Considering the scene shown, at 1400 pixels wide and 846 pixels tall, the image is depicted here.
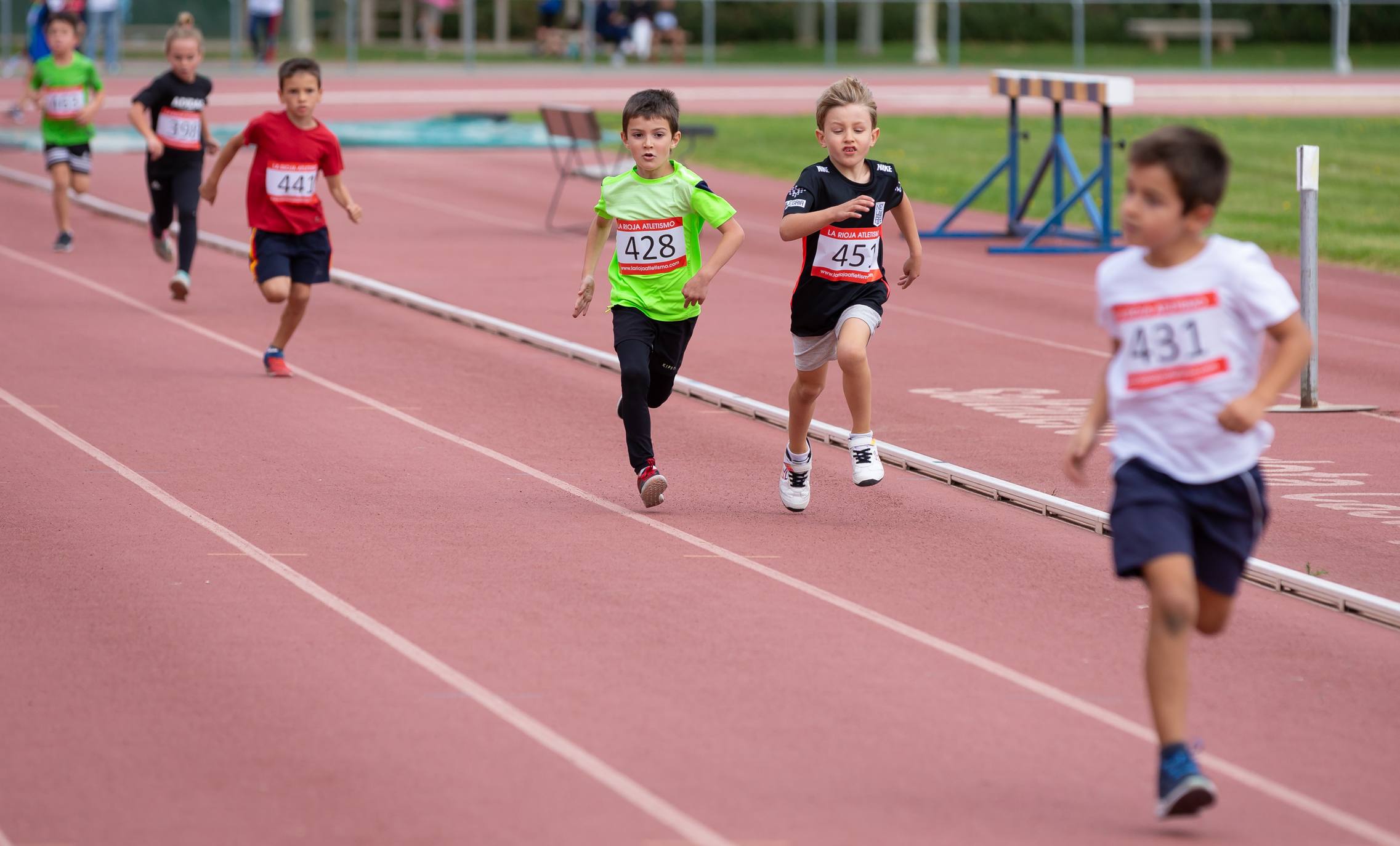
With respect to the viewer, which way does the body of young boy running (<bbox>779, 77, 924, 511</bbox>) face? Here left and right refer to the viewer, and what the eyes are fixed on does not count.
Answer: facing the viewer

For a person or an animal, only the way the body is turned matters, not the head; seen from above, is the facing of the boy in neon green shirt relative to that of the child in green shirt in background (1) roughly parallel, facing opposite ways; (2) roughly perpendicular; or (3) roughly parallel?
roughly parallel

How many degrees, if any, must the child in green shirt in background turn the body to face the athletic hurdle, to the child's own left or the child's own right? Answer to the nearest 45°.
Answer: approximately 90° to the child's own left

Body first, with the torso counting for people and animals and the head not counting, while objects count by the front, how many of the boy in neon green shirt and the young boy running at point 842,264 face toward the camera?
2

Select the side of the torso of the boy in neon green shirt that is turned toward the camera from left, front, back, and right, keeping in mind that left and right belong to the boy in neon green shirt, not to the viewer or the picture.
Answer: front

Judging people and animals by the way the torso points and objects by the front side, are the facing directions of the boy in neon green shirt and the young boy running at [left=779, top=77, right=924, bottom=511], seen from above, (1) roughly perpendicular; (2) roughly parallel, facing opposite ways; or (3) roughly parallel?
roughly parallel

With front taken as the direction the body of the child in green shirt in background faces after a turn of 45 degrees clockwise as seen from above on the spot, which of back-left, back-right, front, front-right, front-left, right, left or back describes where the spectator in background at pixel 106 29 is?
back-right

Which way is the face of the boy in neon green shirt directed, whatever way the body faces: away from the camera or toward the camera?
toward the camera

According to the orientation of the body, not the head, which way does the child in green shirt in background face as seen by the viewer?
toward the camera

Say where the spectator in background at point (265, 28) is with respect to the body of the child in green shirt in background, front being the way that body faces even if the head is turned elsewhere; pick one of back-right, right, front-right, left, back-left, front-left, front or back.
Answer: back

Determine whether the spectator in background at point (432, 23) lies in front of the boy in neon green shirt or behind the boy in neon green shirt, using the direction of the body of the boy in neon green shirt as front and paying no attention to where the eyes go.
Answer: behind
